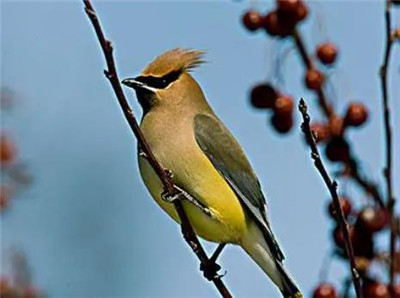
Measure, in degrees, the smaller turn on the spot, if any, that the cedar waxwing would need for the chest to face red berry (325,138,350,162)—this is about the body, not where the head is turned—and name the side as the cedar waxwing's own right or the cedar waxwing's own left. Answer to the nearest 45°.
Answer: approximately 135° to the cedar waxwing's own left

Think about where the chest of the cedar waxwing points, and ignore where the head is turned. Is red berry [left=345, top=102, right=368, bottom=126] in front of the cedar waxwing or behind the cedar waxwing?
behind

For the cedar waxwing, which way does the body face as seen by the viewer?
to the viewer's left

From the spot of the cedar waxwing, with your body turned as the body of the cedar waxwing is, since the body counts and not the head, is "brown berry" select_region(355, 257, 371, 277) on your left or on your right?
on your left

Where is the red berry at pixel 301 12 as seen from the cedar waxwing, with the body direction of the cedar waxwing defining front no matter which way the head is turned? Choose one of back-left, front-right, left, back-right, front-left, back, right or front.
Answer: back
